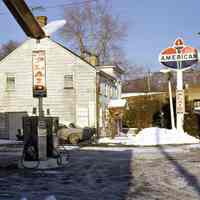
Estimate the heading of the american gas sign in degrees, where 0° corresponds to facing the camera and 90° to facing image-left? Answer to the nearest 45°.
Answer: approximately 0°

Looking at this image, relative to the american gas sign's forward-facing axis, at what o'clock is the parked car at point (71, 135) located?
The parked car is roughly at 3 o'clock from the american gas sign.

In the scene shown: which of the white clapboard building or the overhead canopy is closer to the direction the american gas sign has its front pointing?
the overhead canopy

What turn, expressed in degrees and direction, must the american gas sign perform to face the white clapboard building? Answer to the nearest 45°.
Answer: approximately 135° to its right

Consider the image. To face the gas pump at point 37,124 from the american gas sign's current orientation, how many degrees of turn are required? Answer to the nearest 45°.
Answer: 0° — it already faces it

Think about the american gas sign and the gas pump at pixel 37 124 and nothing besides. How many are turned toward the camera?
2
